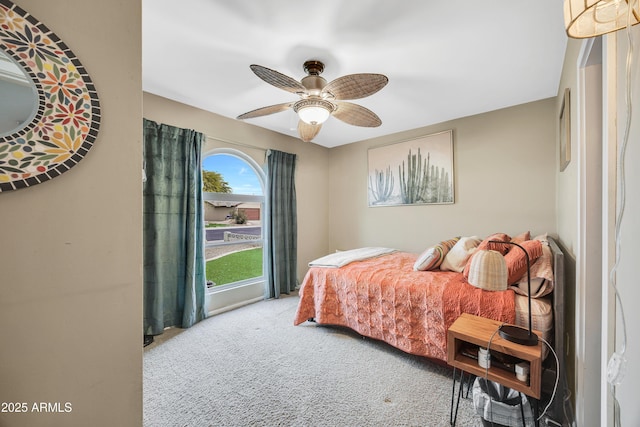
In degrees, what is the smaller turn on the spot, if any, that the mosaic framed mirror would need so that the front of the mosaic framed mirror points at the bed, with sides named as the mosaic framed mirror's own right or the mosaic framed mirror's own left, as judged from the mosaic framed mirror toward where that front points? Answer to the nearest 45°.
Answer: approximately 90° to the mosaic framed mirror's own left

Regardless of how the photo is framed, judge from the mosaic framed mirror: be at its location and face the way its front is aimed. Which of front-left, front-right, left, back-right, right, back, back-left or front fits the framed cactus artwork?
left

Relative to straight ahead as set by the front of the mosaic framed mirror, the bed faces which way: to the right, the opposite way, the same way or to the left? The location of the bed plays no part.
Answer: the opposite way

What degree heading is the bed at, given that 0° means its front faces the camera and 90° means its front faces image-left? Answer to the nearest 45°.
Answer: approximately 90°

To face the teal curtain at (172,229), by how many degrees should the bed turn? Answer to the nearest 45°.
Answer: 0° — it already faces it

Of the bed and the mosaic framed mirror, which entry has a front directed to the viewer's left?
the bed

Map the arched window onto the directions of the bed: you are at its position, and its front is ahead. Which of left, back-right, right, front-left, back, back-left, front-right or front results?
front

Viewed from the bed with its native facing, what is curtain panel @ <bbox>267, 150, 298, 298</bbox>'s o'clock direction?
The curtain panel is roughly at 1 o'clock from the bed.

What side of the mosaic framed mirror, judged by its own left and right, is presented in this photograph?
front

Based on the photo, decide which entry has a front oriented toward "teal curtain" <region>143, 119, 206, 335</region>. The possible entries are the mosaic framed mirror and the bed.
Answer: the bed

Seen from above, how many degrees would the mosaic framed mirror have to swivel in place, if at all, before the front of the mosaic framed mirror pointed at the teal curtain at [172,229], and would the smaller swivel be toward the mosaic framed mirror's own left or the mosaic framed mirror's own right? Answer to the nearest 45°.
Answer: approximately 135° to the mosaic framed mirror's own left

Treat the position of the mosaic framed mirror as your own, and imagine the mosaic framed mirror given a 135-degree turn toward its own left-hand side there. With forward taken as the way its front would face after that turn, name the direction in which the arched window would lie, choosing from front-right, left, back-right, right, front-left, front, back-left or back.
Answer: front

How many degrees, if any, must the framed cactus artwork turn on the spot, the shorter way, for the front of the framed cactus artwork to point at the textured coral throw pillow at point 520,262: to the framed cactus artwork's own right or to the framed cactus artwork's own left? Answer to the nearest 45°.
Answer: approximately 45° to the framed cactus artwork's own left

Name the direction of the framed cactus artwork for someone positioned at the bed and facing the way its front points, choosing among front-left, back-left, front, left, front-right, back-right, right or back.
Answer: right
